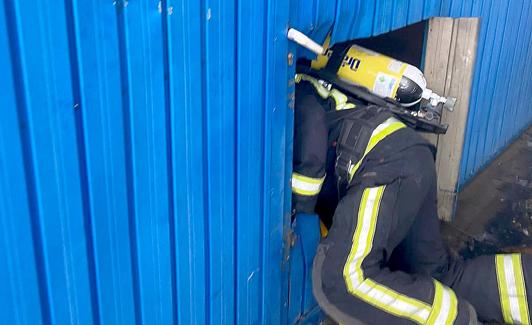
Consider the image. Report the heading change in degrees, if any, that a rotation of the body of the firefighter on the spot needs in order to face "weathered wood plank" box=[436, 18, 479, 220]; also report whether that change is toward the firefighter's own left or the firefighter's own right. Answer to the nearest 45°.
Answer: approximately 90° to the firefighter's own right

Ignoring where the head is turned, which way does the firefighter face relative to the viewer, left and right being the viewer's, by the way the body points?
facing to the left of the viewer

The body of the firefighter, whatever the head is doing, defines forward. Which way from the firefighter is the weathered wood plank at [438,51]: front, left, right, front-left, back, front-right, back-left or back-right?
right
